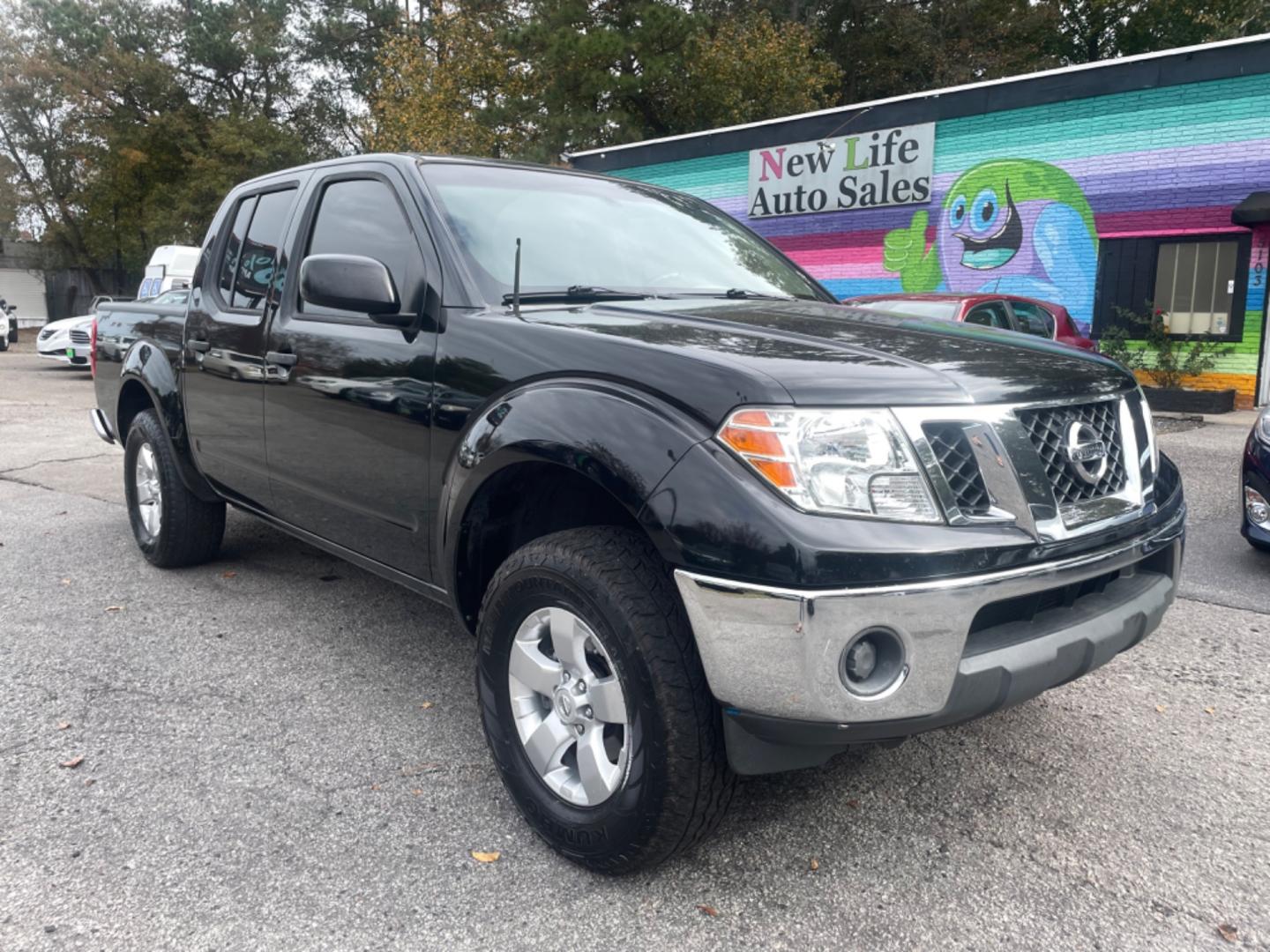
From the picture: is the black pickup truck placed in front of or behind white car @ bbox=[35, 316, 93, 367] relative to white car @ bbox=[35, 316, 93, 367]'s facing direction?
in front

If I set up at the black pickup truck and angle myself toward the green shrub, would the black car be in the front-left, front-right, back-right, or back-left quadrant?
front-right

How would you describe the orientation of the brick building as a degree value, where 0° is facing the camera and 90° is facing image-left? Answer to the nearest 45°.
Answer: approximately 45°

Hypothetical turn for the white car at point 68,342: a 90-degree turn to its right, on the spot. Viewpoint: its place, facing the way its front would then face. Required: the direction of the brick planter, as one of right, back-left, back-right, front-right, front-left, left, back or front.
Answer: back-left

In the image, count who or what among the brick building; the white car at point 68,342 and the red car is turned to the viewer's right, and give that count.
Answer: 0

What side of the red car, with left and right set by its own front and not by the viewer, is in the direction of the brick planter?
back

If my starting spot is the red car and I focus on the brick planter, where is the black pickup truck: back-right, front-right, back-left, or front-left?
back-right

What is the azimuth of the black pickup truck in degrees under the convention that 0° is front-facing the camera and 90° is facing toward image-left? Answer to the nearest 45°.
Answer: approximately 315°

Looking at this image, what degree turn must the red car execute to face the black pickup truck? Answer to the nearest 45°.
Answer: approximately 45° to its left

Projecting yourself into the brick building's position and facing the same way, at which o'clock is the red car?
The red car is roughly at 11 o'clock from the brick building.

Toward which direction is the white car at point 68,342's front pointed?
toward the camera

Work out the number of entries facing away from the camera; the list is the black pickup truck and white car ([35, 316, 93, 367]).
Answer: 0

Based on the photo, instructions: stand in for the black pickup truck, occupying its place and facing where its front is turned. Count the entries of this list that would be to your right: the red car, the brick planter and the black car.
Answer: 0

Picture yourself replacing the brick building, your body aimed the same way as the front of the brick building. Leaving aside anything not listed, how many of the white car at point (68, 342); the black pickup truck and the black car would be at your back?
0

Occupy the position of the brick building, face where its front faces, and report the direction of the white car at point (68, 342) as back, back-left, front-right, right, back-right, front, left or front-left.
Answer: front-right
